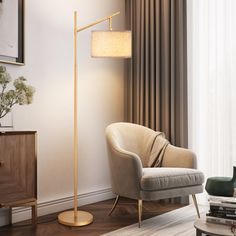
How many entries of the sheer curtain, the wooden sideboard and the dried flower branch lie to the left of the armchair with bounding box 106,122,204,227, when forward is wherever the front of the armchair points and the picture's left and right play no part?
1

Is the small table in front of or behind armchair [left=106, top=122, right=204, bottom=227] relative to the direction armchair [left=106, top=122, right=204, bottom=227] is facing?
in front

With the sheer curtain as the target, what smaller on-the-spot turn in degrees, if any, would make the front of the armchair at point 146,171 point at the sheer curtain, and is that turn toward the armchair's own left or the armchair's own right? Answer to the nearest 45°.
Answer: approximately 90° to the armchair's own left

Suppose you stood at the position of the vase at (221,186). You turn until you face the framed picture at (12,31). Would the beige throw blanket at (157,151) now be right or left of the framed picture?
right

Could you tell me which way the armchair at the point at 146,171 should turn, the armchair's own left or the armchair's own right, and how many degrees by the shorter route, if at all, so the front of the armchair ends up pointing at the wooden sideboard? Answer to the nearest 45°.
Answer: approximately 90° to the armchair's own right
